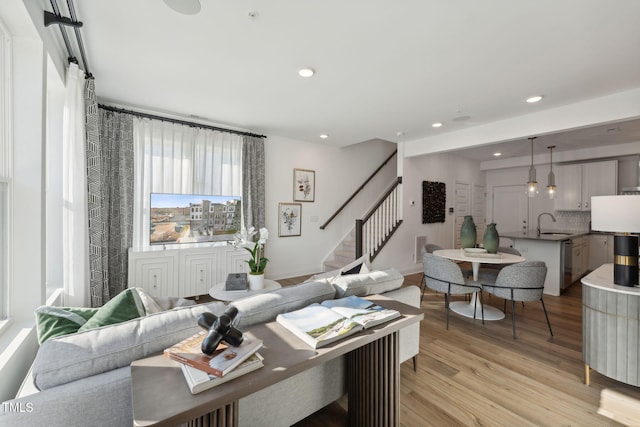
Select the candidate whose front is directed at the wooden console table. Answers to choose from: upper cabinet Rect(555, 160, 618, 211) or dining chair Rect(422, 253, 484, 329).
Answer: the upper cabinet

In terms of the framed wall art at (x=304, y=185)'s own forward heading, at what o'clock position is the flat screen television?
The flat screen television is roughly at 3 o'clock from the framed wall art.

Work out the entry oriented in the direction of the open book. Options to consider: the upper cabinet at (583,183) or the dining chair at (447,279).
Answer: the upper cabinet

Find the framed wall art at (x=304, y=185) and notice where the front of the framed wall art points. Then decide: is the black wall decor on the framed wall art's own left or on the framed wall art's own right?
on the framed wall art's own left

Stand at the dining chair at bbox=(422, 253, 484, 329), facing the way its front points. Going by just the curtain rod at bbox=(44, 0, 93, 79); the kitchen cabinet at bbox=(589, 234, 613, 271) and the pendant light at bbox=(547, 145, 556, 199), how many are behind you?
1

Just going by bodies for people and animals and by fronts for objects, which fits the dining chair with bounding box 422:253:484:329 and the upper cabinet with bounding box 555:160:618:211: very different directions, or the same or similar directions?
very different directions

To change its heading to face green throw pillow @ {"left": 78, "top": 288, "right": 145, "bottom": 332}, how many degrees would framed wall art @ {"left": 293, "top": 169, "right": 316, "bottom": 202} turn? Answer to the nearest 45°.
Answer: approximately 45° to its right

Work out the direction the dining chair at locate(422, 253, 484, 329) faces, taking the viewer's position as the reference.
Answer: facing away from the viewer and to the right of the viewer

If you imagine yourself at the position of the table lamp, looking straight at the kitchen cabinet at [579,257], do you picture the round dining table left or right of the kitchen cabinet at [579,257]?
left

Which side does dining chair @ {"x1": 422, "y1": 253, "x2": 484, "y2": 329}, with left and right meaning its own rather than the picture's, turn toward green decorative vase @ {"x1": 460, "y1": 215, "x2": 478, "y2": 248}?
front

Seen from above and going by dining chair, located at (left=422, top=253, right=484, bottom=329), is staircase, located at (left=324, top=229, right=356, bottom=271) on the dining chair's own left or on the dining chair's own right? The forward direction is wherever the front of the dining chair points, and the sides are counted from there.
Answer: on the dining chair's own left

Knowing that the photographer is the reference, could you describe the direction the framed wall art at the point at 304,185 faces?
facing the viewer and to the right of the viewer

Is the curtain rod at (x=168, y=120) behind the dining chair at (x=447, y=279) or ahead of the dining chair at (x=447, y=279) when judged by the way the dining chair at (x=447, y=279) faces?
behind

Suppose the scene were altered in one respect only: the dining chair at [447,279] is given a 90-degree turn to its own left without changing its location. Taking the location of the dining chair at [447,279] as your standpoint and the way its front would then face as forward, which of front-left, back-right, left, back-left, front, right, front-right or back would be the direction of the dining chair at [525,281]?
back-right

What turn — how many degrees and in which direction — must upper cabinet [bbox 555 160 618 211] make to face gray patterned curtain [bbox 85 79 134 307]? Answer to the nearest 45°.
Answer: approximately 45° to its right

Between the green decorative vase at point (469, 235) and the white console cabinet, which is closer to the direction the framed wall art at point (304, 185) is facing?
the green decorative vase

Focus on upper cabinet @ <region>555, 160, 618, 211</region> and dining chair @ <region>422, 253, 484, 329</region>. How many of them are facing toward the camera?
1
